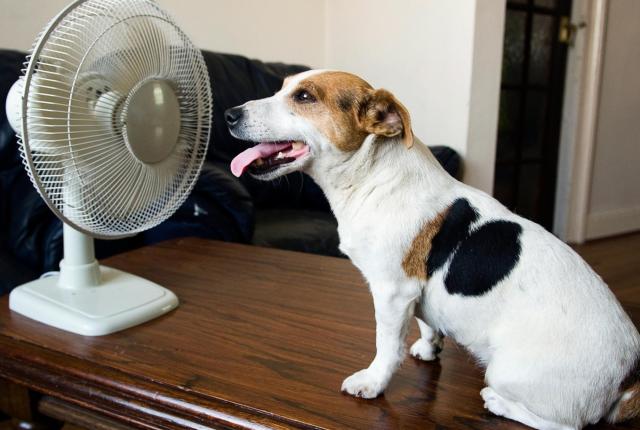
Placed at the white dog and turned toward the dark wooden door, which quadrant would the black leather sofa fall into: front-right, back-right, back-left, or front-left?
front-left

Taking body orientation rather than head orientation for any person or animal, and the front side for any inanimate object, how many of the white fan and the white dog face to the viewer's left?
1

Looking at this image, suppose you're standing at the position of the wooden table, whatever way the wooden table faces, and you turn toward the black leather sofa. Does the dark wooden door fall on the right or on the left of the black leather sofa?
right

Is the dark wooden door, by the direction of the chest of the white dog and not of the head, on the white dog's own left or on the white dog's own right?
on the white dog's own right

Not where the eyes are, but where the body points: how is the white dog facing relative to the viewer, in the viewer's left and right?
facing to the left of the viewer

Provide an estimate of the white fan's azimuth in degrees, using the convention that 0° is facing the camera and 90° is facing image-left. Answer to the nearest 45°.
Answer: approximately 315°

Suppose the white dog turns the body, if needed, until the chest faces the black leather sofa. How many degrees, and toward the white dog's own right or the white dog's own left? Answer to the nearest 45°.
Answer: approximately 45° to the white dog's own right

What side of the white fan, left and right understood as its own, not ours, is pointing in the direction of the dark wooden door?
left

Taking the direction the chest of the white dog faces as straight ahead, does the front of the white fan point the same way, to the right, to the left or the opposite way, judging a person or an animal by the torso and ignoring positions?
the opposite way
